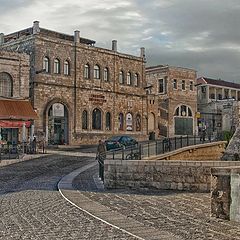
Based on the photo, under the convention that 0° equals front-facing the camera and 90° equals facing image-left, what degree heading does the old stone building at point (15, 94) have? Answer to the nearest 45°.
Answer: approximately 315°

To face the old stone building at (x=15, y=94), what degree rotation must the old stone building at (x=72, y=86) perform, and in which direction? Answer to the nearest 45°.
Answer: approximately 90° to its right

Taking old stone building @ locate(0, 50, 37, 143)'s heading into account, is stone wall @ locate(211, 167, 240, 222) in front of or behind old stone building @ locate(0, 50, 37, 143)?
in front

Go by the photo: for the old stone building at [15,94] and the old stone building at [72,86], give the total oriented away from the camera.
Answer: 0

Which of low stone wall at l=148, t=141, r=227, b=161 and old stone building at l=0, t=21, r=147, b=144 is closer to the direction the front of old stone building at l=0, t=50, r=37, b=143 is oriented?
the low stone wall

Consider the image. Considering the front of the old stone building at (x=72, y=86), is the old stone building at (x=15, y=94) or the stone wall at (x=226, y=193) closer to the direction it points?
the stone wall
